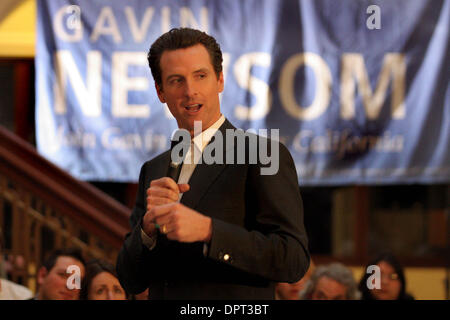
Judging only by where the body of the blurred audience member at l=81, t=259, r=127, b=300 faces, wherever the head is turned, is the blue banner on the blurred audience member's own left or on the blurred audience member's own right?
on the blurred audience member's own left

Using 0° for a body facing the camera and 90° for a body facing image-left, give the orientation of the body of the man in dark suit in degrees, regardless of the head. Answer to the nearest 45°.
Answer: approximately 45°

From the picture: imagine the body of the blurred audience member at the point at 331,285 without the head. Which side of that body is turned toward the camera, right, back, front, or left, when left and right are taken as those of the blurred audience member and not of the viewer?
front

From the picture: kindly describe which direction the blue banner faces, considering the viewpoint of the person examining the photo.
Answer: facing the viewer

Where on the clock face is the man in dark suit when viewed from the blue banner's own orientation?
The man in dark suit is roughly at 12 o'clock from the blue banner.

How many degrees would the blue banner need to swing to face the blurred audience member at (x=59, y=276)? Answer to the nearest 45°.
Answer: approximately 45° to its right

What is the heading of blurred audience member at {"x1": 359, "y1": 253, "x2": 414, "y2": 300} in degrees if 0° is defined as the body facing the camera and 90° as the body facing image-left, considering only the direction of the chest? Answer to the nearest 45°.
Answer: approximately 0°

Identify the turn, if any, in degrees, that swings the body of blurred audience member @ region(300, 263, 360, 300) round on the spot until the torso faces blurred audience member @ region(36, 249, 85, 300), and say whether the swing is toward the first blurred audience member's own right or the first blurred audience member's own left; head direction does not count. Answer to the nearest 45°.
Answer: approximately 45° to the first blurred audience member's own right

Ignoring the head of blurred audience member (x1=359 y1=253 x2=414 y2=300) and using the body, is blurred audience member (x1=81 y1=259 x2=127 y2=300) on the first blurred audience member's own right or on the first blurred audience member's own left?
on the first blurred audience member's own right

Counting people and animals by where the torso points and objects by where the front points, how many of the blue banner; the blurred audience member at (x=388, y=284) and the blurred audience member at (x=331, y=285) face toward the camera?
3

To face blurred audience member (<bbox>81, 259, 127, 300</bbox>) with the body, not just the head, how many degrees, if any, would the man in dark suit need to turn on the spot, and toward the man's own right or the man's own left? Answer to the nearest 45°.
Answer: approximately 135° to the man's own right

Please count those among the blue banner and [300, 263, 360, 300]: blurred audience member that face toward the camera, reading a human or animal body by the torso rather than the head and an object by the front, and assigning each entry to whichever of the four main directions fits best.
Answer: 2

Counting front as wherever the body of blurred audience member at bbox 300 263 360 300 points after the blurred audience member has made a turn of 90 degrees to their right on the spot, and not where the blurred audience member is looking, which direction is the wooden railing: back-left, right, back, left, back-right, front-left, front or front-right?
front
